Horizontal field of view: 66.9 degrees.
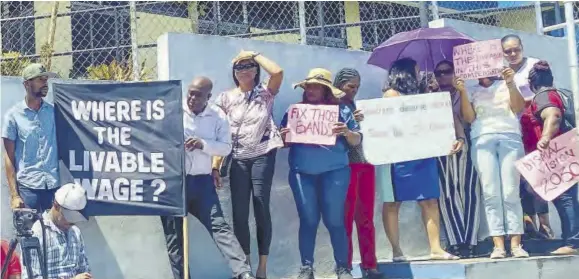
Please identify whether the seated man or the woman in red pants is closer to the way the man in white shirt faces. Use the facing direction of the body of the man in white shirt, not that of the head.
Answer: the seated man

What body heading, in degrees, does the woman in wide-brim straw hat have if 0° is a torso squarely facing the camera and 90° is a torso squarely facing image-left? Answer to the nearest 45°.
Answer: approximately 0°

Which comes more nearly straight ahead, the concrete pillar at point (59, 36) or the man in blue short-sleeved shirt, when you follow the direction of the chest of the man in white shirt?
the man in blue short-sleeved shirt

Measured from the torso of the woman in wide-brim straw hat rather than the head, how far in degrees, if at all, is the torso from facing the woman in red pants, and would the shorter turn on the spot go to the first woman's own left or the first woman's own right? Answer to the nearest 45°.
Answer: approximately 135° to the first woman's own left

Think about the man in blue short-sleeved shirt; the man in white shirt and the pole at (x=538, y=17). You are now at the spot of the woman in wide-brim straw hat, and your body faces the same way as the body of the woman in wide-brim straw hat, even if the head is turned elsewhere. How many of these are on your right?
2

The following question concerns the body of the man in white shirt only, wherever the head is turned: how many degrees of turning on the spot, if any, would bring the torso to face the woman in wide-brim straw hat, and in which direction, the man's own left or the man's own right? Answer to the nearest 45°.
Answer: approximately 135° to the man's own left

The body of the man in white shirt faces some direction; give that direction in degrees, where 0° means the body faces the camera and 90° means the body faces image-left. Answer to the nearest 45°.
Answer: approximately 45°
